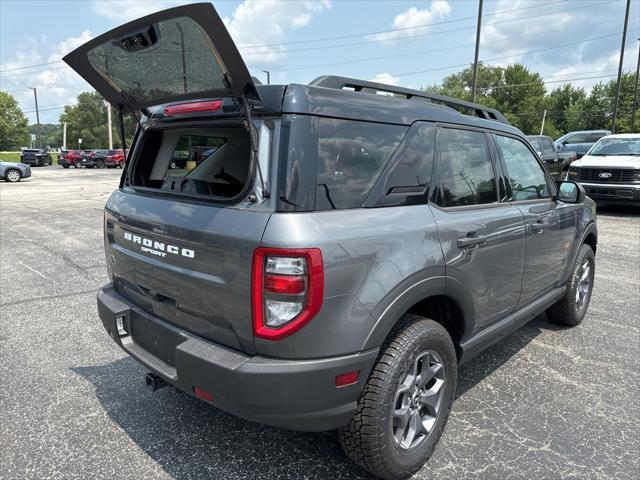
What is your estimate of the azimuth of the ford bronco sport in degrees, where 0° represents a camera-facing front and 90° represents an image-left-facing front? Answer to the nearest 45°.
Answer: approximately 225°

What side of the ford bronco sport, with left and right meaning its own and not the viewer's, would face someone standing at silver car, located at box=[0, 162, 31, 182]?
left

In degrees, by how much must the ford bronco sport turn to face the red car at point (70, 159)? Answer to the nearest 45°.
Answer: approximately 90° to its left

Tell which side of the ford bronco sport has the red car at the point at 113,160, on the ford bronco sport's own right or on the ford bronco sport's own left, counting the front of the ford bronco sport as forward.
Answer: on the ford bronco sport's own left
